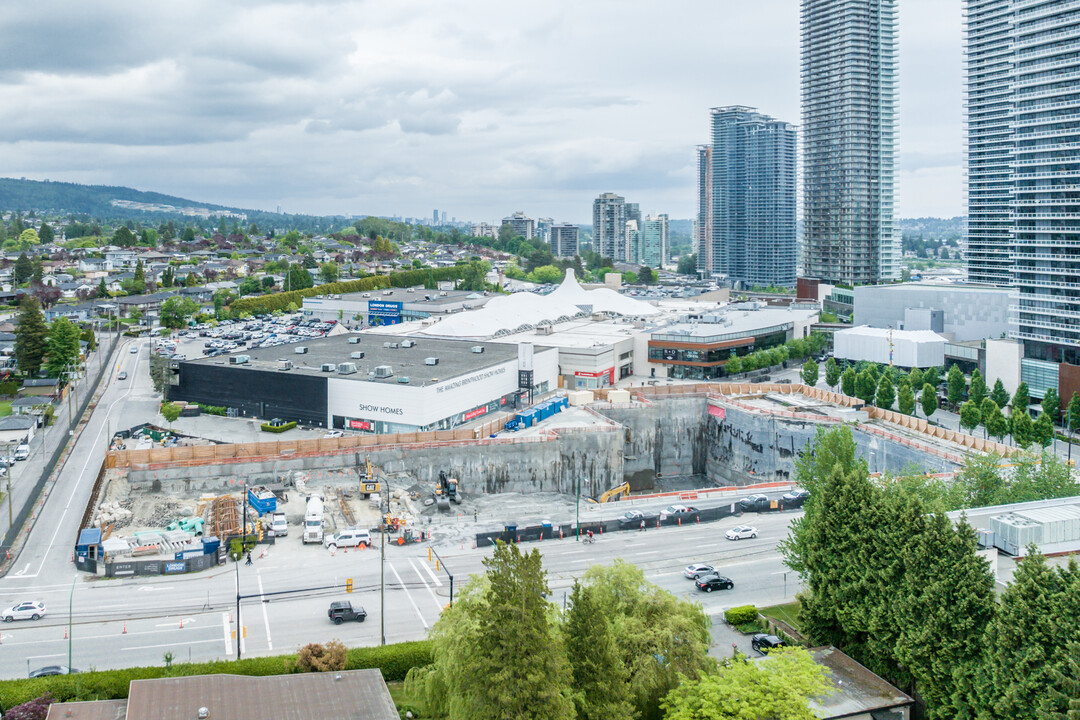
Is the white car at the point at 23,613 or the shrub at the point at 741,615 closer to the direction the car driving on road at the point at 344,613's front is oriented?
the shrub

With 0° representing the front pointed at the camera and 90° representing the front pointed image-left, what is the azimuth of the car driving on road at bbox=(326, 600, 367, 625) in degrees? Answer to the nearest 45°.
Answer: approximately 270°

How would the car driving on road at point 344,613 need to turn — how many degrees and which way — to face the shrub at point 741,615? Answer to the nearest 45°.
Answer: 0° — it already faces it

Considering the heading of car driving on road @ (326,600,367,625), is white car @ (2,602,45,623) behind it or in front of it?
behind

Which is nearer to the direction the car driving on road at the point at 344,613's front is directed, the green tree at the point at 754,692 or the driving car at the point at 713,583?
the driving car

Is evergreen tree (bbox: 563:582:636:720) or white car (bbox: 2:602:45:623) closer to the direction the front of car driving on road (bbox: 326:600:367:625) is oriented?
the evergreen tree
